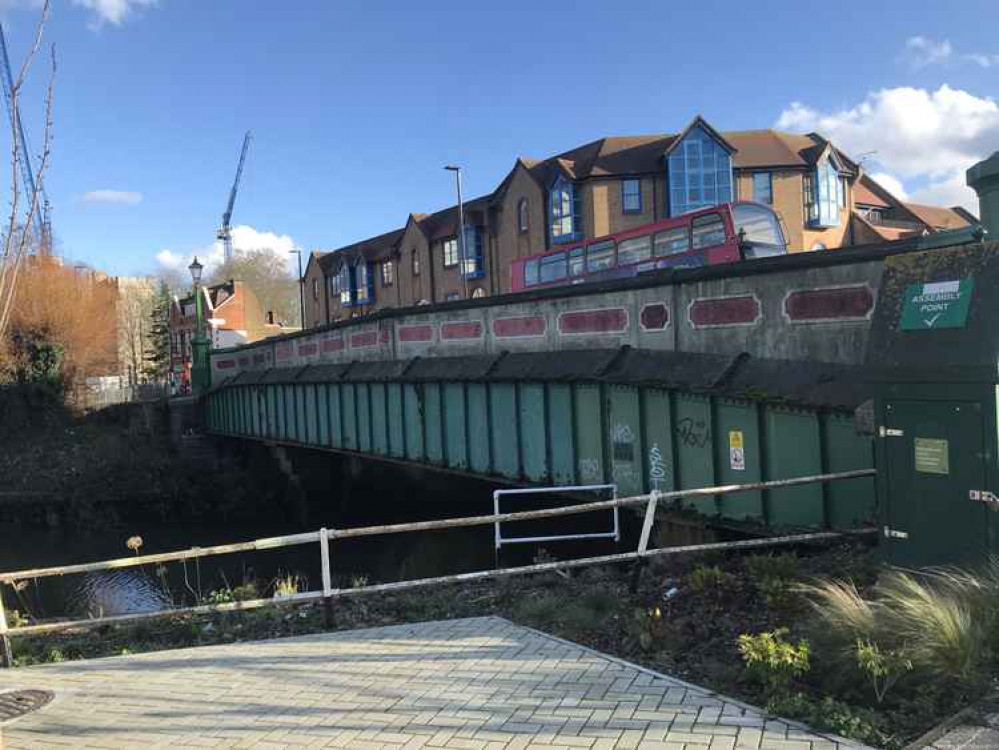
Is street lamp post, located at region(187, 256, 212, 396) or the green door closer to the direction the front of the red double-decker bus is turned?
the green door

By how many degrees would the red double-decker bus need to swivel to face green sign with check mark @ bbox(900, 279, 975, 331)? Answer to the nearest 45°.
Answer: approximately 45° to its right

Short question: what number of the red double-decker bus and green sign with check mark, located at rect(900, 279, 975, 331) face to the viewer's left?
0

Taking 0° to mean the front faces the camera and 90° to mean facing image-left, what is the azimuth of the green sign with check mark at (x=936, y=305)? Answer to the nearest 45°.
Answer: approximately 0°

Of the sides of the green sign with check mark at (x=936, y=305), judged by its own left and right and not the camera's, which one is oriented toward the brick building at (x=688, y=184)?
back

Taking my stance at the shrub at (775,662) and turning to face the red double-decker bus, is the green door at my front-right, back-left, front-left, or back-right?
front-right

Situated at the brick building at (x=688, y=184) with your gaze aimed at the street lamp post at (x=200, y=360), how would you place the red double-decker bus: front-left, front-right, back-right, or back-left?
front-left

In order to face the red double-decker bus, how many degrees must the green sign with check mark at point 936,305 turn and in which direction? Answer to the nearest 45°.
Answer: approximately 180°

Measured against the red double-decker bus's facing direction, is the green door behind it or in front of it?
in front

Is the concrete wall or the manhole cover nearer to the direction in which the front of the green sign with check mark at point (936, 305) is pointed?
the manhole cover

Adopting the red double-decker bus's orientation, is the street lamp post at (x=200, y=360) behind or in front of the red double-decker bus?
behind
